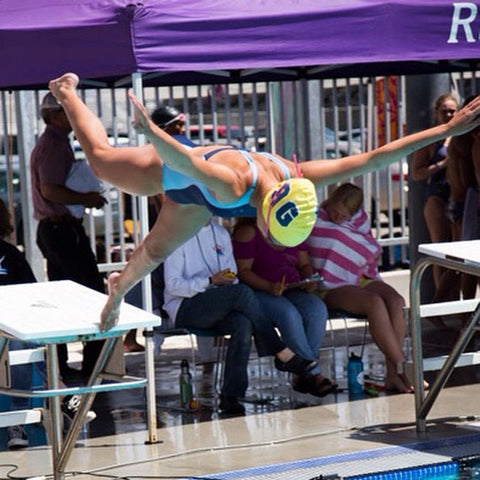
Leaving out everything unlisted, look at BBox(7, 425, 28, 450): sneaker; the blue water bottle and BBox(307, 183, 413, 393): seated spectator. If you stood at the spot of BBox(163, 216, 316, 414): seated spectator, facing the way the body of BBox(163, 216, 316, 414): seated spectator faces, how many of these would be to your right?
1

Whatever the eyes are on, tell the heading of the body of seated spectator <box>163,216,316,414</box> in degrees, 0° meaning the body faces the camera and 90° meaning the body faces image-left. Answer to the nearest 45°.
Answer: approximately 315°

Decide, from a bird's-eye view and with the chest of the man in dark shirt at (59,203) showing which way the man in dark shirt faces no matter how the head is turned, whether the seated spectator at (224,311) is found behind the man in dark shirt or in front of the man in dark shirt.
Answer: in front

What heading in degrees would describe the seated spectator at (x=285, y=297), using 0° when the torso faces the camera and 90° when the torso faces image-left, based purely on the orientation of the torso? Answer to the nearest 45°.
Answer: approximately 315°

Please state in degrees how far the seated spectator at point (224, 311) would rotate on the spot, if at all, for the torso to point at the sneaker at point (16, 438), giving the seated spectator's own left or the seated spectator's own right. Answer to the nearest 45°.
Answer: approximately 90° to the seated spectator's own right

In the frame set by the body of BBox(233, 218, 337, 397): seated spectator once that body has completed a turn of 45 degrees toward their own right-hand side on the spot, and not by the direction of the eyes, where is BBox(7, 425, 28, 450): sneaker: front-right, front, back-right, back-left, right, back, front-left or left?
front-right

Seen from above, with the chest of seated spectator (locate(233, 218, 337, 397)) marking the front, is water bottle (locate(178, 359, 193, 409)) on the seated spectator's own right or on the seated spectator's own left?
on the seated spectator's own right

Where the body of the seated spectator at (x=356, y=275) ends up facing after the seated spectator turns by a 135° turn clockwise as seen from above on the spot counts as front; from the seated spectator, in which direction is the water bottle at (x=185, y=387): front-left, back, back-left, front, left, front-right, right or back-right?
front-left

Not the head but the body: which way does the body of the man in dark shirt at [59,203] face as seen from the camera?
to the viewer's right

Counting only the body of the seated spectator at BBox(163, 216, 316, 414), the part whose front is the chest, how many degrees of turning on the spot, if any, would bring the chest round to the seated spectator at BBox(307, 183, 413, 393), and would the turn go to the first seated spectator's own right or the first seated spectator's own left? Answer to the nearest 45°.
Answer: approximately 90° to the first seated spectator's own left

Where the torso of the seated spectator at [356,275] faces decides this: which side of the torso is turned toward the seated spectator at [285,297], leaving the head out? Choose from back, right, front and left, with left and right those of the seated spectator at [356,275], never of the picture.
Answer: right
